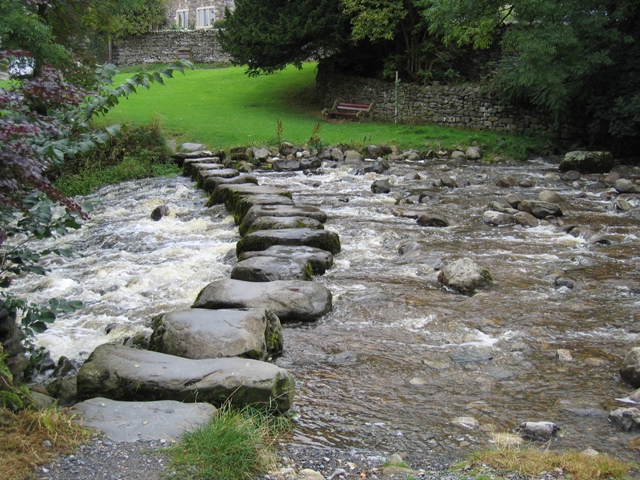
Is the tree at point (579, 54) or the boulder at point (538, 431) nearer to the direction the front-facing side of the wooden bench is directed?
the boulder

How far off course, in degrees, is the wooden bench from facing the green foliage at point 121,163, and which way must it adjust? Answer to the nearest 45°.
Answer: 0° — it already faces it

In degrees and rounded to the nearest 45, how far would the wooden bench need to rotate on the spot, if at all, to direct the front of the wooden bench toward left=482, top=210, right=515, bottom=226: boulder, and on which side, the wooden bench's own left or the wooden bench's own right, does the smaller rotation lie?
approximately 45° to the wooden bench's own left

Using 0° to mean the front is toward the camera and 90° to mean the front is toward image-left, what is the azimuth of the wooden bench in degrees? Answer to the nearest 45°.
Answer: approximately 45°

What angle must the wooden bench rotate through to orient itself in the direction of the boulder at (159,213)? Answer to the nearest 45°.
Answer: approximately 45° to its left

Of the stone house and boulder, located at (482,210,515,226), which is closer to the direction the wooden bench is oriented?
the boulder

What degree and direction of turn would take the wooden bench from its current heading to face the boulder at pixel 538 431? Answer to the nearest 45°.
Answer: approximately 45° to its left

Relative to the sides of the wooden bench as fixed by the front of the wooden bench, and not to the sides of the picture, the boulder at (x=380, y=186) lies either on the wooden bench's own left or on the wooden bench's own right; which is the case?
on the wooden bench's own left
